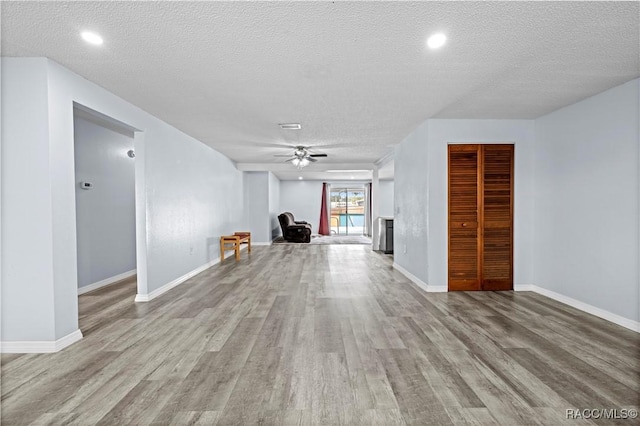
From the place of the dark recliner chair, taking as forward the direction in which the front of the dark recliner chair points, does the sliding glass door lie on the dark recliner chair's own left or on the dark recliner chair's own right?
on the dark recliner chair's own left

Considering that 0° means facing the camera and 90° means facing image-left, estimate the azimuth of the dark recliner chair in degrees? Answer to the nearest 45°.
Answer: approximately 270°

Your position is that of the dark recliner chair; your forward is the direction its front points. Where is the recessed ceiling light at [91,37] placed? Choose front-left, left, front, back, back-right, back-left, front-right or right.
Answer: right

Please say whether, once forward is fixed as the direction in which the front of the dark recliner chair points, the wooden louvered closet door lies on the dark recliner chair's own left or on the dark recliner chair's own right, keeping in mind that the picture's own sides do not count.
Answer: on the dark recliner chair's own right

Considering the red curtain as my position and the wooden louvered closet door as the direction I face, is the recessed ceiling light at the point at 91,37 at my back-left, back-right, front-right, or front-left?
front-right

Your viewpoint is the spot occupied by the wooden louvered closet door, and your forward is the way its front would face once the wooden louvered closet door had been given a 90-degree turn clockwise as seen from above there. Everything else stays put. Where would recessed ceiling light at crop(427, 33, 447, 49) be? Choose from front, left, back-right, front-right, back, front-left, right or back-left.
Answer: left

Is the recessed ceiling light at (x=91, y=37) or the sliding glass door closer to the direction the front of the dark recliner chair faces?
the sliding glass door
